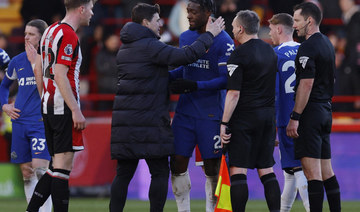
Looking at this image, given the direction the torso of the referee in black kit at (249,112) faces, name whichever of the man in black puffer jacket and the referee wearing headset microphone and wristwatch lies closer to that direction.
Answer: the man in black puffer jacket

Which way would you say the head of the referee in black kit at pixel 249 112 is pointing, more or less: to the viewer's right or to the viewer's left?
to the viewer's left

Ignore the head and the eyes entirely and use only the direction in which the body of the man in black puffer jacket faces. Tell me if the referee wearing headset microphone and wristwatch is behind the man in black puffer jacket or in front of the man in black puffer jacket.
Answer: in front

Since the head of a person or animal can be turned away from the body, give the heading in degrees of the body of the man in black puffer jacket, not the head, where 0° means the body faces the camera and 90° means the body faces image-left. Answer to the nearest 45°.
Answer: approximately 225°

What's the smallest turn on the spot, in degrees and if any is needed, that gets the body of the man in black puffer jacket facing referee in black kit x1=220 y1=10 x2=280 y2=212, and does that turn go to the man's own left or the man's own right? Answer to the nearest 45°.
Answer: approximately 45° to the man's own right

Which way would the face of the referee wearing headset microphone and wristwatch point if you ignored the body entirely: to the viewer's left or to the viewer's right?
to the viewer's left
